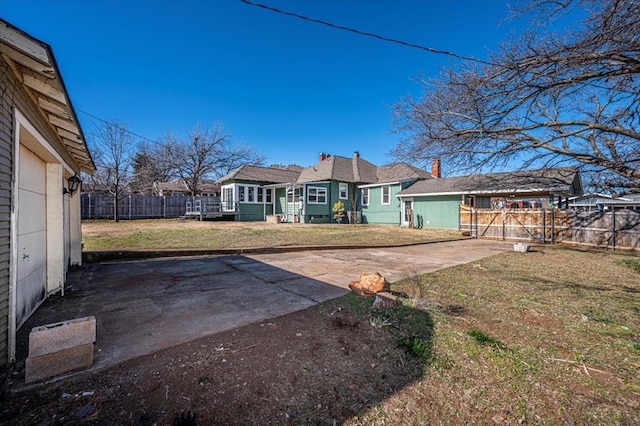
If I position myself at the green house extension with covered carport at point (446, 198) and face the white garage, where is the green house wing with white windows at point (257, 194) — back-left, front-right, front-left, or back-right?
front-right

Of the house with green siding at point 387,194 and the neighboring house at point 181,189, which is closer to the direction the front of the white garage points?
the house with green siding

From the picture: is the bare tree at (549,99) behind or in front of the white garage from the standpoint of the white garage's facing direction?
in front

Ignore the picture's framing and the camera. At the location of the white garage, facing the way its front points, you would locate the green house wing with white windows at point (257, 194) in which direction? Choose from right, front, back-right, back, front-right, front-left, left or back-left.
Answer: front-left

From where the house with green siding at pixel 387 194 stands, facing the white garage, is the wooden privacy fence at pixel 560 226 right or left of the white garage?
left

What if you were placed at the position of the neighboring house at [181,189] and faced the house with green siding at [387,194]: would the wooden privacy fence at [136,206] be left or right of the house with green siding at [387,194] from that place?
right

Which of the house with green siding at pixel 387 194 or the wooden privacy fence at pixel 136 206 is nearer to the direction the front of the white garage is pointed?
the house with green siding

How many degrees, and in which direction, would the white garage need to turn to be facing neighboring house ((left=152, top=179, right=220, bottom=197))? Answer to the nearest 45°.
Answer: approximately 90° to its left

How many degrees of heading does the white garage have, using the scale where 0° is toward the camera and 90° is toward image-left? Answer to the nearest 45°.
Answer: approximately 270°

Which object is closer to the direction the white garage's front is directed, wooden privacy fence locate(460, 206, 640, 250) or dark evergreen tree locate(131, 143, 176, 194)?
the wooden privacy fence
